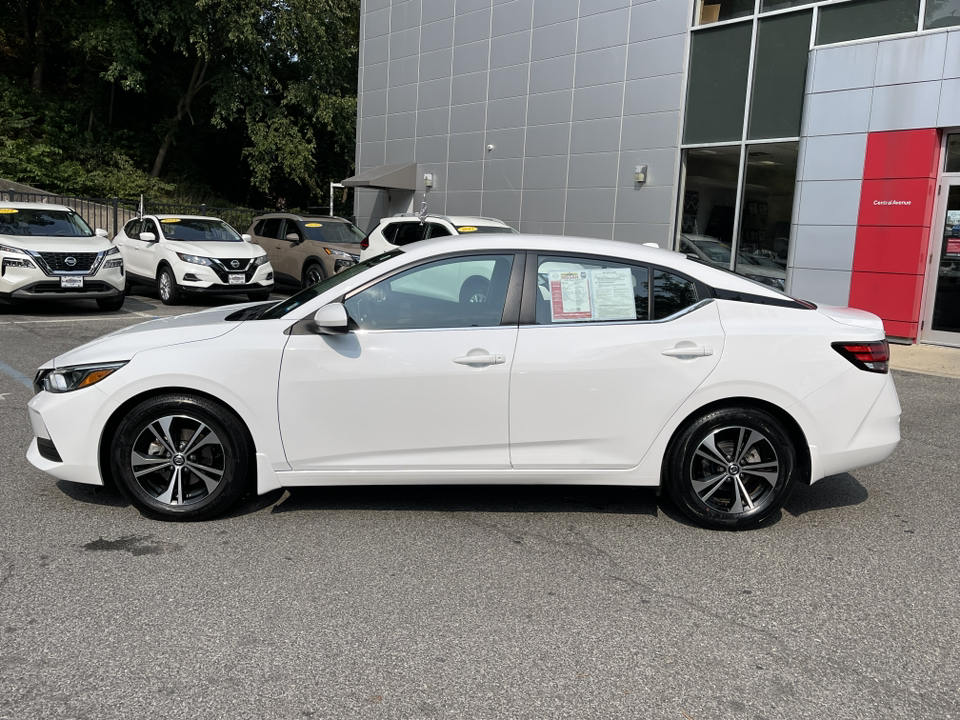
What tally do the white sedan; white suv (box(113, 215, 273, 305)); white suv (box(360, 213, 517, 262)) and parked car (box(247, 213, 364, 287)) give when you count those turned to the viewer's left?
1

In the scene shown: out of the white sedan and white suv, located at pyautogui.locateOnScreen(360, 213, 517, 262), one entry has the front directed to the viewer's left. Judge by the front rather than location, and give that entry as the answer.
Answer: the white sedan

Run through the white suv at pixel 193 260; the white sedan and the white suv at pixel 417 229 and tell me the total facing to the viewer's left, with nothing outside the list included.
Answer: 1

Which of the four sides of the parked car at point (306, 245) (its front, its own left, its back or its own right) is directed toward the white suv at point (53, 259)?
right

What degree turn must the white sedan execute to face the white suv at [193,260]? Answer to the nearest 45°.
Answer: approximately 45° to its right

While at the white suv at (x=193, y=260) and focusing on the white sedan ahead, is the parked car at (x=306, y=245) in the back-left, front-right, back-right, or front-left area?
back-left

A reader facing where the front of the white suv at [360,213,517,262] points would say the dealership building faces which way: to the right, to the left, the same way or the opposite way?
to the right

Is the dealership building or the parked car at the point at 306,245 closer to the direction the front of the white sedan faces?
the parked car

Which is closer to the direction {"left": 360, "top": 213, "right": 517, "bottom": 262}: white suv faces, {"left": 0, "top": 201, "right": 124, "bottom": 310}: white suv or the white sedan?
the white sedan

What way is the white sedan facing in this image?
to the viewer's left

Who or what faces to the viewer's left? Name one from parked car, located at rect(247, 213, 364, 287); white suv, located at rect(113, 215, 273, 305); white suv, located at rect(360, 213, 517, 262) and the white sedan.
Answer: the white sedan

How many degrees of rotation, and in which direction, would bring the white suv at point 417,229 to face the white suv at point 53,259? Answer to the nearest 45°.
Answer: approximately 135° to its right

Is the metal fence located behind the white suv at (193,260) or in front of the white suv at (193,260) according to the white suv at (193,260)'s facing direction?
behind

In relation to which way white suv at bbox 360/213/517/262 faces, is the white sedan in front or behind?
in front

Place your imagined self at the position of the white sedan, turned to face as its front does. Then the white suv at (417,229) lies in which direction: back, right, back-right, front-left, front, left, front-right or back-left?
right

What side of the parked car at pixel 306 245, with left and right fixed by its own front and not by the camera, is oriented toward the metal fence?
back

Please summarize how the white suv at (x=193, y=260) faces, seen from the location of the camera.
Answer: facing the viewer and to the right of the viewer
